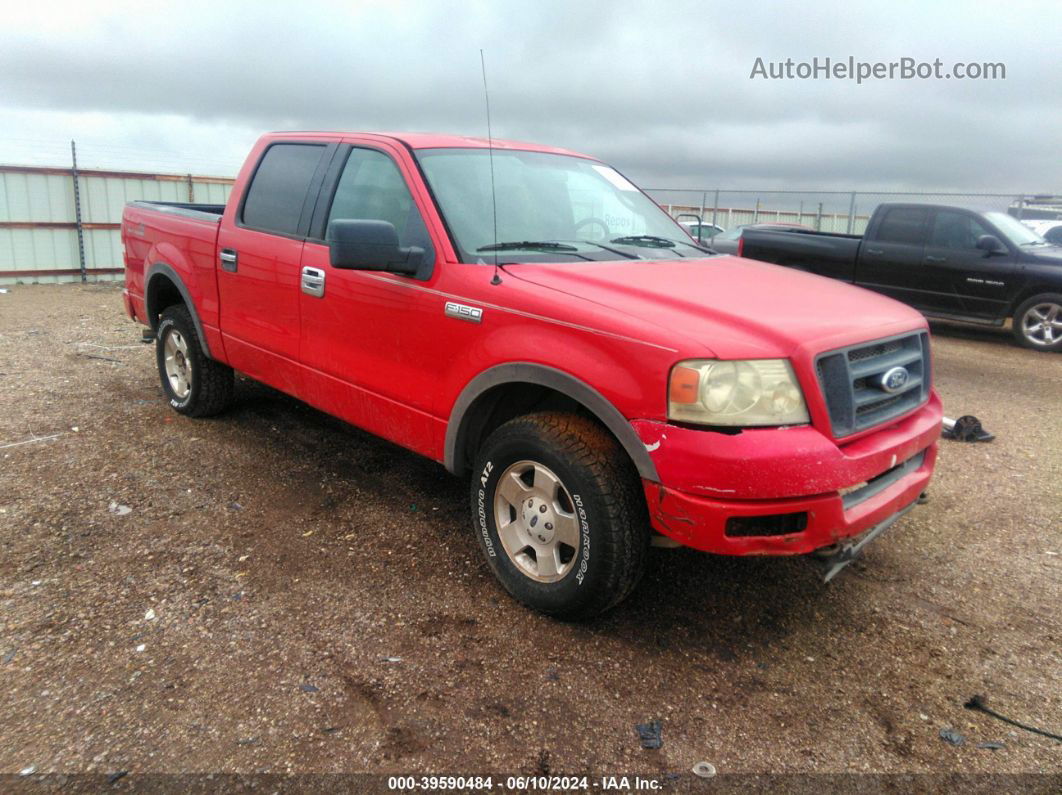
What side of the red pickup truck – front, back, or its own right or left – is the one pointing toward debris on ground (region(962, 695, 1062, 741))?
front

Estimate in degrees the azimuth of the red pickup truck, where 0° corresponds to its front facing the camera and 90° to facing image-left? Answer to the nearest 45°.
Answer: approximately 315°

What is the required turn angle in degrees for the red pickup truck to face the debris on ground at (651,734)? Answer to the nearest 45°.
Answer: approximately 45° to its right

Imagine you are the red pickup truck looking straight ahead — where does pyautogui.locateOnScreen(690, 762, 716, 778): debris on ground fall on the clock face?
The debris on ground is roughly at 1 o'clock from the red pickup truck.

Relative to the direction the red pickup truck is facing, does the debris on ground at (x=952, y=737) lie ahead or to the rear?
ahead

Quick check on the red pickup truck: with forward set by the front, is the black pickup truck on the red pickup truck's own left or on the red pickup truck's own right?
on the red pickup truck's own left

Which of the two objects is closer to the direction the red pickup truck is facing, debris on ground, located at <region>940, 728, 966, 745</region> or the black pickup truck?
the debris on ground

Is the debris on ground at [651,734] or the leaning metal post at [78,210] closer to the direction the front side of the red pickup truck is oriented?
the debris on ground
